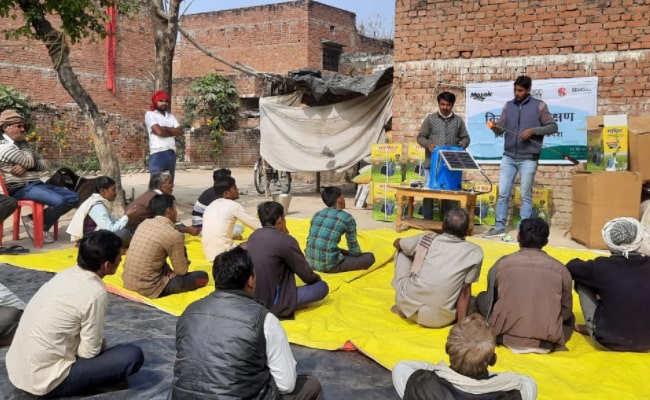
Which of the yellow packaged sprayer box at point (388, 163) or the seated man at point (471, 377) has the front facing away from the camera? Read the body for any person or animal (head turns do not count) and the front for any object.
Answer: the seated man

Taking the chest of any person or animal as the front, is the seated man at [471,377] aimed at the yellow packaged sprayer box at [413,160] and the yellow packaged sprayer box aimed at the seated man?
yes

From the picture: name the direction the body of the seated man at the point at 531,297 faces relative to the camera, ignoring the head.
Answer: away from the camera

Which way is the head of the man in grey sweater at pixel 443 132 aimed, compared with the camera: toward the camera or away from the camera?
toward the camera

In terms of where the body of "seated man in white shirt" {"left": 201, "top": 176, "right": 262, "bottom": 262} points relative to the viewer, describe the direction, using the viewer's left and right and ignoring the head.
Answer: facing away from the viewer and to the right of the viewer

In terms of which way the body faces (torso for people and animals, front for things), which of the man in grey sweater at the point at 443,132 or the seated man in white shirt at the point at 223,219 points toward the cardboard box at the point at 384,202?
the seated man in white shirt

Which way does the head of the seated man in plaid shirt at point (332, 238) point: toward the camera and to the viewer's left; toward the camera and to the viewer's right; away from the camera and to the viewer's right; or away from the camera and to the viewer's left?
away from the camera and to the viewer's right

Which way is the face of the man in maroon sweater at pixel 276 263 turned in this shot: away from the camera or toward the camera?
away from the camera

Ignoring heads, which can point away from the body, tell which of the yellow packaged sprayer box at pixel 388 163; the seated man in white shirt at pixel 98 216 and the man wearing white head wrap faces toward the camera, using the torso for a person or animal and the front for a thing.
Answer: the yellow packaged sprayer box

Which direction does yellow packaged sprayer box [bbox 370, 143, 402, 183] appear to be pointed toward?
toward the camera

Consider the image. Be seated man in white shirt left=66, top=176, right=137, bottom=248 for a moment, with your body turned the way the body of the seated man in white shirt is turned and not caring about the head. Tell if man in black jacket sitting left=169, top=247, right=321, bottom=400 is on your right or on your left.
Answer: on your right

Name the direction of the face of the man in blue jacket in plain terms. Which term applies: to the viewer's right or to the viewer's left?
to the viewer's left

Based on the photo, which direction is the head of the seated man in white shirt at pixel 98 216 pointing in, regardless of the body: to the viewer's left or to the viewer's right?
to the viewer's right

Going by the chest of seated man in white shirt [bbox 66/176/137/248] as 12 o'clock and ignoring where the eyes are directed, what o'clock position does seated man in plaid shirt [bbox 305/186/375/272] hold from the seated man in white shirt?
The seated man in plaid shirt is roughly at 1 o'clock from the seated man in white shirt.

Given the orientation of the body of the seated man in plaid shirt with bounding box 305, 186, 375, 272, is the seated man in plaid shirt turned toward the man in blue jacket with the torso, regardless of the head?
yes

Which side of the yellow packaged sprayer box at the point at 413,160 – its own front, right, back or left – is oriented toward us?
front

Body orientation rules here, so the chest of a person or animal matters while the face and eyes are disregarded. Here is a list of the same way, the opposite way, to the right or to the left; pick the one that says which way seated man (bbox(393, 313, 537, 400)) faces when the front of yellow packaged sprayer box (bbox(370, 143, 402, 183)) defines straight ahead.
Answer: the opposite way

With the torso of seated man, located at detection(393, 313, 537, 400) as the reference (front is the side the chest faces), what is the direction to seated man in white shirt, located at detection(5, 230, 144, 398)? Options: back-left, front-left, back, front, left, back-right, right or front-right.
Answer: left

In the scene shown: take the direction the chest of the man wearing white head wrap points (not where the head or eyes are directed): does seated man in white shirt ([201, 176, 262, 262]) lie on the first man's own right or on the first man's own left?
on the first man's own left
